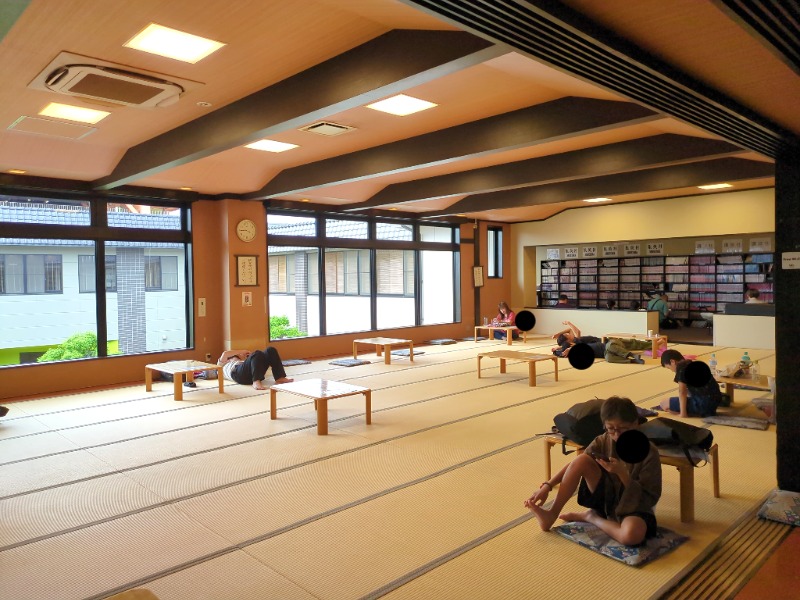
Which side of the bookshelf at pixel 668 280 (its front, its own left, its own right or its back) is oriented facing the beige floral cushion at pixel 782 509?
front

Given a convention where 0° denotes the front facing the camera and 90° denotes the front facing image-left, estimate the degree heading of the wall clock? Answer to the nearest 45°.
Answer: approximately 315°

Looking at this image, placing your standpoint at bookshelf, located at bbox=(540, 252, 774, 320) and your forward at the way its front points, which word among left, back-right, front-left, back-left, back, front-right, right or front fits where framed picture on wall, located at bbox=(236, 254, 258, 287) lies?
front-right

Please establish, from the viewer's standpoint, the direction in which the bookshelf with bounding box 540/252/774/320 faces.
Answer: facing the viewer

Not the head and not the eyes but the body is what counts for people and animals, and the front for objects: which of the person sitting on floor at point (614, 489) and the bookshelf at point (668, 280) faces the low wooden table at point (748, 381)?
the bookshelf

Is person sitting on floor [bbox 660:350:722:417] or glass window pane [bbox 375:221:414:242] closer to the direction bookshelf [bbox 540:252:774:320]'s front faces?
the person sitting on floor

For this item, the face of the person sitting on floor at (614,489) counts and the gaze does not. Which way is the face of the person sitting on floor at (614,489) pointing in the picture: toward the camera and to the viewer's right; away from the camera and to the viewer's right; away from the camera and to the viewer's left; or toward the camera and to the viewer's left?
toward the camera and to the viewer's left

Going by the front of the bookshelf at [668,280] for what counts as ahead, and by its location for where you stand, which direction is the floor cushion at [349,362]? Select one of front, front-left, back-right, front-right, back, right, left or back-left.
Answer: front-right
